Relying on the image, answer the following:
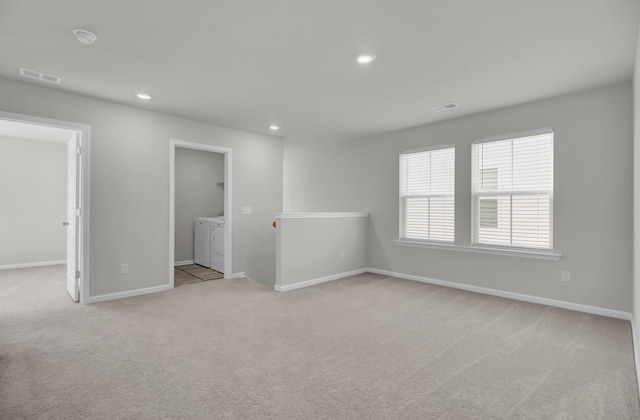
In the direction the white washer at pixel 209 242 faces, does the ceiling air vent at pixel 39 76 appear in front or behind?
in front

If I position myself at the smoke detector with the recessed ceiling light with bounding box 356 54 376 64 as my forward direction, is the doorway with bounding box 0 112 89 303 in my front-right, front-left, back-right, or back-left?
back-left

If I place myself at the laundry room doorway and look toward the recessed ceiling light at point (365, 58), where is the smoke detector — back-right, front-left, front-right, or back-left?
front-right

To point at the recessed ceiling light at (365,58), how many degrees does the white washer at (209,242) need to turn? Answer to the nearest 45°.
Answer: approximately 45° to its left

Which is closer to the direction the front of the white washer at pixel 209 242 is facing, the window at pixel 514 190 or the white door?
the white door

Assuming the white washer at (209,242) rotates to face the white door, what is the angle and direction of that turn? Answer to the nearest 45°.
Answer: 0° — it already faces it

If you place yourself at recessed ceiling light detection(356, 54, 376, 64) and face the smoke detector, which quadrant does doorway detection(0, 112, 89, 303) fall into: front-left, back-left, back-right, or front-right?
front-right

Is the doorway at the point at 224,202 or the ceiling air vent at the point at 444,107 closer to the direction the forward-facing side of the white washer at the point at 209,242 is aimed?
the doorway

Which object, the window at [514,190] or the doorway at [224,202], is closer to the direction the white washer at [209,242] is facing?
the doorway

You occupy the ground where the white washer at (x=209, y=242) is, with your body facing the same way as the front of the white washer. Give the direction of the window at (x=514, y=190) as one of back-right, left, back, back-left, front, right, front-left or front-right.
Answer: left

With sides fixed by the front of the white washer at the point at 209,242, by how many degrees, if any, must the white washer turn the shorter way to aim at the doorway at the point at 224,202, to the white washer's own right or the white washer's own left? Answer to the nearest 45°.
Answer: approximately 45° to the white washer's own left

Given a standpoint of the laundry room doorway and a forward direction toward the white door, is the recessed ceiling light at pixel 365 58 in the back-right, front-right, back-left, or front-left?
front-left

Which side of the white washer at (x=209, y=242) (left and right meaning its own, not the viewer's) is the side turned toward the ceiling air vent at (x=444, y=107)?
left
